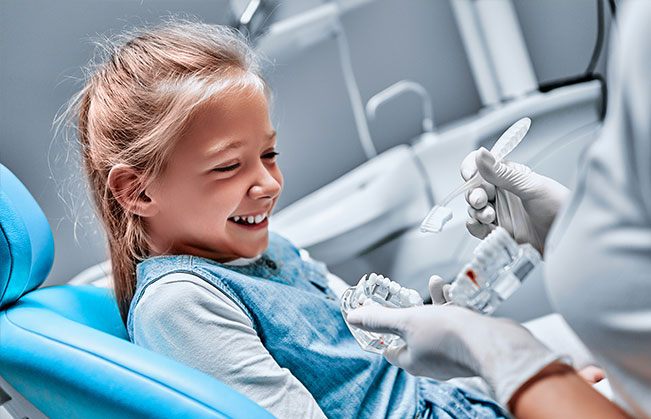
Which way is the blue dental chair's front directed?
to the viewer's right
